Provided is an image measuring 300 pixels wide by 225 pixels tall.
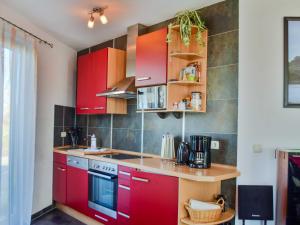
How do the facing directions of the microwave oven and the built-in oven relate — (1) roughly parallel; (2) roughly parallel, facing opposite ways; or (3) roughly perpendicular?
roughly parallel

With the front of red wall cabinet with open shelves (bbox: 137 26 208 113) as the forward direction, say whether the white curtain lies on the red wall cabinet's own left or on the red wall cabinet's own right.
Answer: on the red wall cabinet's own right

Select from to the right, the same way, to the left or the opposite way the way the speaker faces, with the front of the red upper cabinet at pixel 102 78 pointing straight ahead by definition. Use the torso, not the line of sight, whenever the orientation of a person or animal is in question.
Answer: the same way

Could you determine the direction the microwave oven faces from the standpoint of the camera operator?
facing the viewer and to the left of the viewer

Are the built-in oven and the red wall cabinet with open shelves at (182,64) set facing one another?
no

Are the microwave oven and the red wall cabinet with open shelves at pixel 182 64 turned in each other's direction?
no

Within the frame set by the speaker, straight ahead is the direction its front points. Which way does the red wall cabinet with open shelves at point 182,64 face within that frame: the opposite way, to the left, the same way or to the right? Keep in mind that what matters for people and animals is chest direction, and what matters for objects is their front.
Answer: the same way

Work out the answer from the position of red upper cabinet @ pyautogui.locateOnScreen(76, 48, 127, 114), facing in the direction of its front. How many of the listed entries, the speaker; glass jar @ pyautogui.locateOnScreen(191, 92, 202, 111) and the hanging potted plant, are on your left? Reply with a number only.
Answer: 3

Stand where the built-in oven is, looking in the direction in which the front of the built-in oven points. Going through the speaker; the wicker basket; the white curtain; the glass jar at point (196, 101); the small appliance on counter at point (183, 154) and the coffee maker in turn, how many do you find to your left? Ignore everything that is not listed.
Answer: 5

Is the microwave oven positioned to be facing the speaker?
no

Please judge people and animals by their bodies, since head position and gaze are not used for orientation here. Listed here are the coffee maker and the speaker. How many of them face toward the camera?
2

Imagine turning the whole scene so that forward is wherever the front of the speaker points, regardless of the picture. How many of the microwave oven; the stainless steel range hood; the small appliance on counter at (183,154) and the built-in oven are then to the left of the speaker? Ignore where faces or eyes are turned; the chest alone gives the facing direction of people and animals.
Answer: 0

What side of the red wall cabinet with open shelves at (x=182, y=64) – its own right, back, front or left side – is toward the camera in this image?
front

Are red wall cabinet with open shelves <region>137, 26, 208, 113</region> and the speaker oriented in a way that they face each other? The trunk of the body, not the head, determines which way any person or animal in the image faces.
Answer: no

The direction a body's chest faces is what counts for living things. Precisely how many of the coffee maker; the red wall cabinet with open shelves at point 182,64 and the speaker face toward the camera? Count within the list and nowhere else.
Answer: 3

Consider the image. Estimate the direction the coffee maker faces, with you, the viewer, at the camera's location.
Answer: facing the viewer

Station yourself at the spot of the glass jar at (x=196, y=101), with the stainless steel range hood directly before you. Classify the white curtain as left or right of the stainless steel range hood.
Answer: left

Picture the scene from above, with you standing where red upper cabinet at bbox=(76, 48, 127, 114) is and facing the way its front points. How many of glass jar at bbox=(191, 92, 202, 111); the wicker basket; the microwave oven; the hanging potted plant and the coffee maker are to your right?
0
